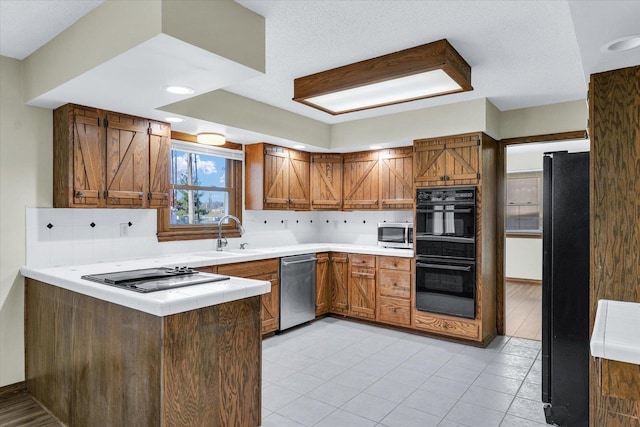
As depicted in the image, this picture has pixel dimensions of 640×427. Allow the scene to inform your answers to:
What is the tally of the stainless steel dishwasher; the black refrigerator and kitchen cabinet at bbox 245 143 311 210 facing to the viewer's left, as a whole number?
1

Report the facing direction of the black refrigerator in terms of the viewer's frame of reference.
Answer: facing to the left of the viewer

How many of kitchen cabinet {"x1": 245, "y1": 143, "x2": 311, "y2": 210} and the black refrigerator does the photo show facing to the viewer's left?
1

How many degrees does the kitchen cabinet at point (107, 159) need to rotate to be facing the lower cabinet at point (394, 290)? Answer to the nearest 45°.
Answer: approximately 45° to its left

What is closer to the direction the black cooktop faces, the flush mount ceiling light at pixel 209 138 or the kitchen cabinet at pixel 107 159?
the flush mount ceiling light

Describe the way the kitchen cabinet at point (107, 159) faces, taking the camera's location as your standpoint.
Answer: facing the viewer and to the right of the viewer

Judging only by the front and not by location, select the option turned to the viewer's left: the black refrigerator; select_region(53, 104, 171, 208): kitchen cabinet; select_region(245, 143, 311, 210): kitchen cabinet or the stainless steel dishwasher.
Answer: the black refrigerator

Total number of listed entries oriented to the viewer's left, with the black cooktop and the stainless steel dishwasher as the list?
0

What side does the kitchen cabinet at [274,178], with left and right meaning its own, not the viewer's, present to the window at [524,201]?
left

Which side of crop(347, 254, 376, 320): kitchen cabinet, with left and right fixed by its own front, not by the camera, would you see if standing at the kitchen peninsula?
front
